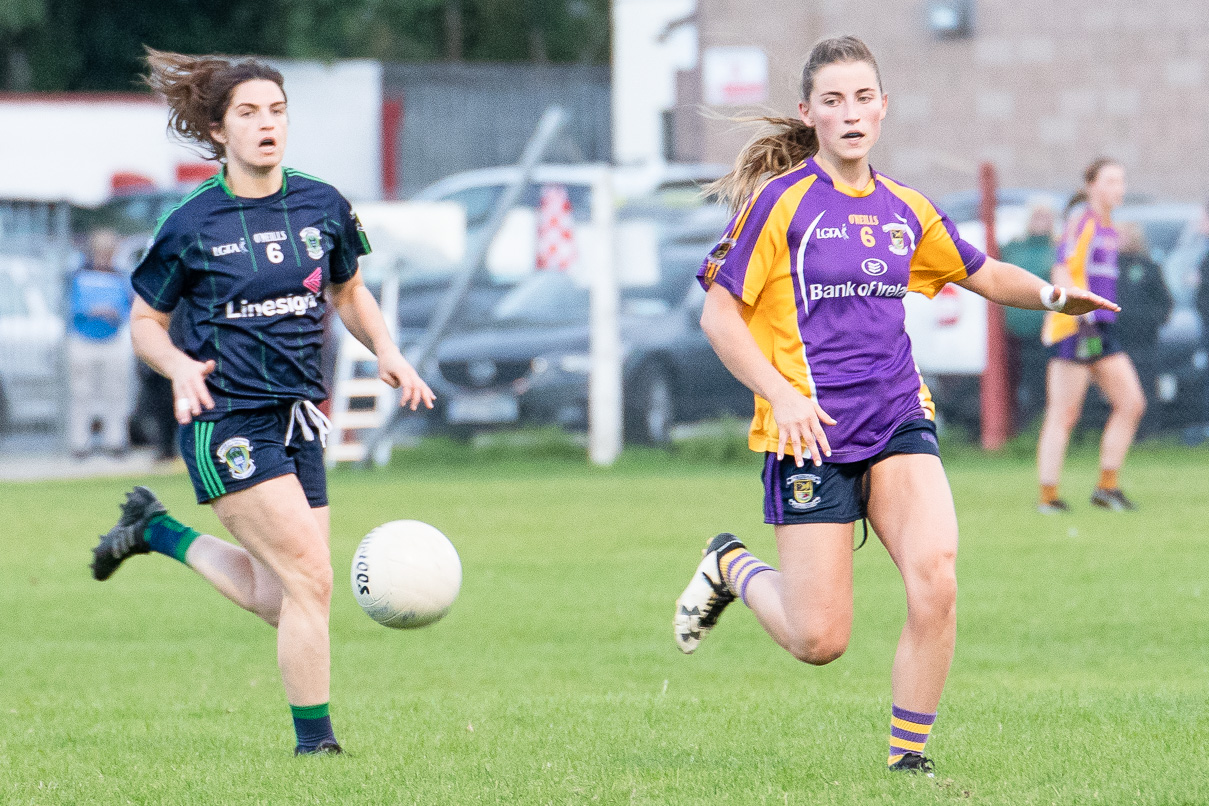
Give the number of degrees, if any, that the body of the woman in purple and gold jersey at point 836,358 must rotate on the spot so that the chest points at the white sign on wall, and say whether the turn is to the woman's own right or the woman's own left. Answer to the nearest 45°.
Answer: approximately 135° to the woman's own left

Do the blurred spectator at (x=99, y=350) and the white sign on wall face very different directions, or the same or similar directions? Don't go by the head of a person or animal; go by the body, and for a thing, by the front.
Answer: same or similar directions

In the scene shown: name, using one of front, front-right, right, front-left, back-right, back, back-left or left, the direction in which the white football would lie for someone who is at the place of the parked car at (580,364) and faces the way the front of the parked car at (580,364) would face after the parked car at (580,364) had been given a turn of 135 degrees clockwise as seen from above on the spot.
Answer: back

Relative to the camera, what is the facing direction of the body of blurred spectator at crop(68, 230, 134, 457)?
toward the camera

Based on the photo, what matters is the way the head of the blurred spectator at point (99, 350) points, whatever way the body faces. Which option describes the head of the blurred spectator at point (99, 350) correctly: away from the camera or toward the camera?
toward the camera

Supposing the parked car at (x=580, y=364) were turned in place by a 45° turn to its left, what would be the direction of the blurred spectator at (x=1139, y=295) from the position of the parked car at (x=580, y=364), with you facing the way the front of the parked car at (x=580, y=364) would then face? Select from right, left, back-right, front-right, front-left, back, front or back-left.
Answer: left

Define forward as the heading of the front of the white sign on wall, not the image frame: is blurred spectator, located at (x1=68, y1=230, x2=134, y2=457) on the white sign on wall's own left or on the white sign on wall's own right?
on the white sign on wall's own right

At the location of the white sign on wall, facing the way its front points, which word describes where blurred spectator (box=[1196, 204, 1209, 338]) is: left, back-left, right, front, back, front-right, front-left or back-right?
front-left

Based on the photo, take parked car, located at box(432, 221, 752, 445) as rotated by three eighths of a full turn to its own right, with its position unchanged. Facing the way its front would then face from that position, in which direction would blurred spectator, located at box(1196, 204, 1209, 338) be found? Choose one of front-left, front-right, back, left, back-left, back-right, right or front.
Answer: right

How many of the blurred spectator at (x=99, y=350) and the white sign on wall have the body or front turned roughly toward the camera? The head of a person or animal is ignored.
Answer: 2
